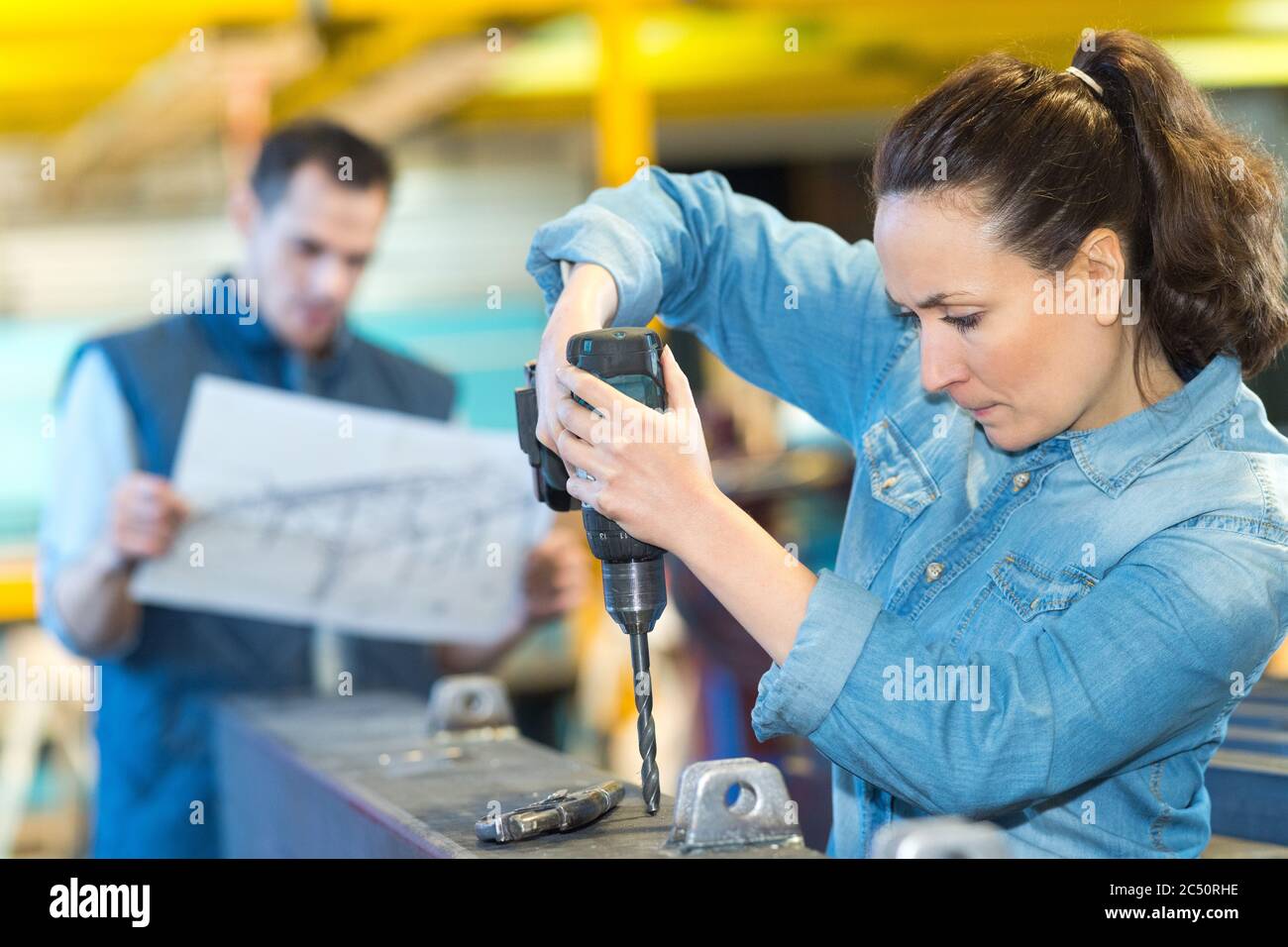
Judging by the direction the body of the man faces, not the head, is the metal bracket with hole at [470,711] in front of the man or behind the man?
in front

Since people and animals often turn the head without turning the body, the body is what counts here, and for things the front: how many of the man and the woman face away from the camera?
0

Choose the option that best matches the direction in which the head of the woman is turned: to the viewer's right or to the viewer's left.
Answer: to the viewer's left

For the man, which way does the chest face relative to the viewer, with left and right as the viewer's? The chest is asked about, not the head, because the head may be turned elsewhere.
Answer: facing the viewer and to the right of the viewer

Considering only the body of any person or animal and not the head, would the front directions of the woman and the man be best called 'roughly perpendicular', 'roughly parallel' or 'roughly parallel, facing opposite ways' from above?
roughly perpendicular

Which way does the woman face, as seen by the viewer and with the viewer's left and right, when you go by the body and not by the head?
facing the viewer and to the left of the viewer
